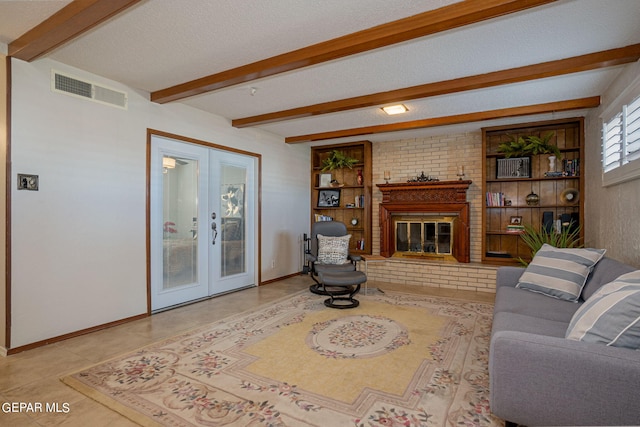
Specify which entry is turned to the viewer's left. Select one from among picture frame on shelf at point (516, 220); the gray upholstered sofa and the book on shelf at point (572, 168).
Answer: the gray upholstered sofa

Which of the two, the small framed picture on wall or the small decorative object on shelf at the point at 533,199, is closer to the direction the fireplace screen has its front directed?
the small framed picture on wall

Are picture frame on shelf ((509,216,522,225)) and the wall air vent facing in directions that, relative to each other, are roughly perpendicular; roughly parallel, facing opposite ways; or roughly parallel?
roughly perpendicular

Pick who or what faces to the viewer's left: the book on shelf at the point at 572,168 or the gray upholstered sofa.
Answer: the gray upholstered sofa
